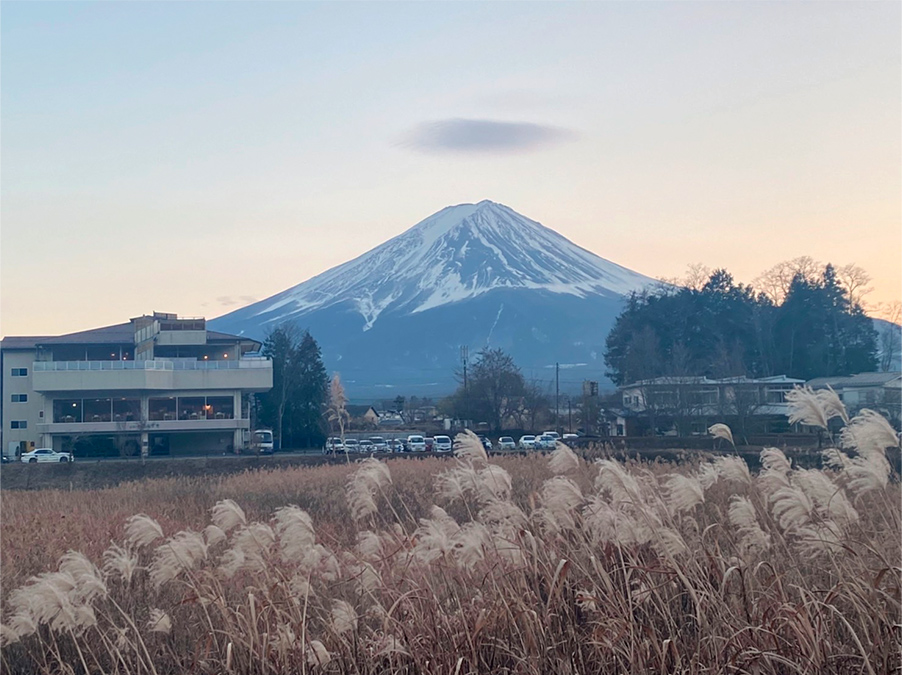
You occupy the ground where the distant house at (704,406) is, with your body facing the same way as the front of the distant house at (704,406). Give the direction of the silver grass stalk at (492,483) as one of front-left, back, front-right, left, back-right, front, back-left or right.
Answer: front

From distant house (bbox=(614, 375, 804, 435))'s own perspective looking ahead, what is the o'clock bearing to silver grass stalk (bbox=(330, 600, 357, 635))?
The silver grass stalk is roughly at 12 o'clock from the distant house.

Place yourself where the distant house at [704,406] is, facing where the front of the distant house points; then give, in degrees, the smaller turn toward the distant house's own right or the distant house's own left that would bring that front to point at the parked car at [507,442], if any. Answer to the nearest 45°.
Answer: approximately 90° to the distant house's own right

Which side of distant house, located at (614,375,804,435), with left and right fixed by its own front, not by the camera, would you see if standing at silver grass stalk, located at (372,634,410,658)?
front

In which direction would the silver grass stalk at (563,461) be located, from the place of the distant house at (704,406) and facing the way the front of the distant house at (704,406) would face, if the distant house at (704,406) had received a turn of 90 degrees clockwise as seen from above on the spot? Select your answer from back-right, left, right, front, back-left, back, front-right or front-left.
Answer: left

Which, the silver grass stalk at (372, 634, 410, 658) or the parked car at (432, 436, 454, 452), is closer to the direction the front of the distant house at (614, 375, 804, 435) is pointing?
the silver grass stalk

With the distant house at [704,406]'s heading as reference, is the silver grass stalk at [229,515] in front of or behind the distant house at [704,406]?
in front

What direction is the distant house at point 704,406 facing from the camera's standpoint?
toward the camera

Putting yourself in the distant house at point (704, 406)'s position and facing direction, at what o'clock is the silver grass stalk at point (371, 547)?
The silver grass stalk is roughly at 12 o'clock from the distant house.

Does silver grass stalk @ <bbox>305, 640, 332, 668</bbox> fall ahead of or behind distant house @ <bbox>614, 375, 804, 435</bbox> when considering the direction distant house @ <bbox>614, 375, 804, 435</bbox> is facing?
ahead

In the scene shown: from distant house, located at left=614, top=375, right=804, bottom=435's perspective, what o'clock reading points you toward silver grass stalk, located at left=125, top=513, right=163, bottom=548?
The silver grass stalk is roughly at 12 o'clock from the distant house.

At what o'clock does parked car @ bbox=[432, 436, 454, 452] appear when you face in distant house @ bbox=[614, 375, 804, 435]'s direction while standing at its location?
The parked car is roughly at 2 o'clock from the distant house.

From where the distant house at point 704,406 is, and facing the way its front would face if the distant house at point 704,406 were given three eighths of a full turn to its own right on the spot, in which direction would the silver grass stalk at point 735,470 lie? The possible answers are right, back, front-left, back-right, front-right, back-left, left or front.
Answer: back-left
